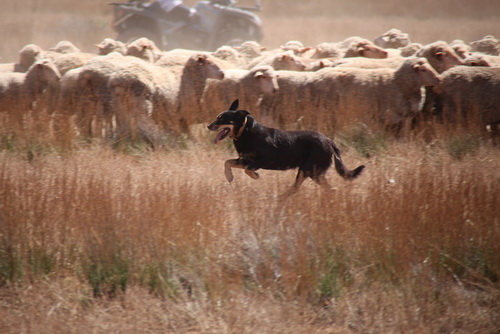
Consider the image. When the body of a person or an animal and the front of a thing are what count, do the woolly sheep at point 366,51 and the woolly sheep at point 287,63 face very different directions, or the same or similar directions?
same or similar directions

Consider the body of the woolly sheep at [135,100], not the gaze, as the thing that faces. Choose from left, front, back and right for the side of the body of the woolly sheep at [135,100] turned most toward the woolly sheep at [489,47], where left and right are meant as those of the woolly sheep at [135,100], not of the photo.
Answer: front

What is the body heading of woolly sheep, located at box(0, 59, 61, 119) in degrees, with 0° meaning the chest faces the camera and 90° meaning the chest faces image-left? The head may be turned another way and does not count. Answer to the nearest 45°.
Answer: approximately 270°

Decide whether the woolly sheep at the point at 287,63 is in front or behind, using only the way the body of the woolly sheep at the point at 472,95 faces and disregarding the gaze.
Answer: behind

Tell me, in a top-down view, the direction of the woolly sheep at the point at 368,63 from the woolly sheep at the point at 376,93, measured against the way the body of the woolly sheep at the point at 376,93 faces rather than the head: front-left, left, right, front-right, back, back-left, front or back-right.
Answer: left

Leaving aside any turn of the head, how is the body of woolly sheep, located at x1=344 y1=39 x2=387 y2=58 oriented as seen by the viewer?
to the viewer's right

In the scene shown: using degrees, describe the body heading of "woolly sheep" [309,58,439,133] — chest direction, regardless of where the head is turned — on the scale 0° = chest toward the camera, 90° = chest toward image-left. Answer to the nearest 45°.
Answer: approximately 270°
